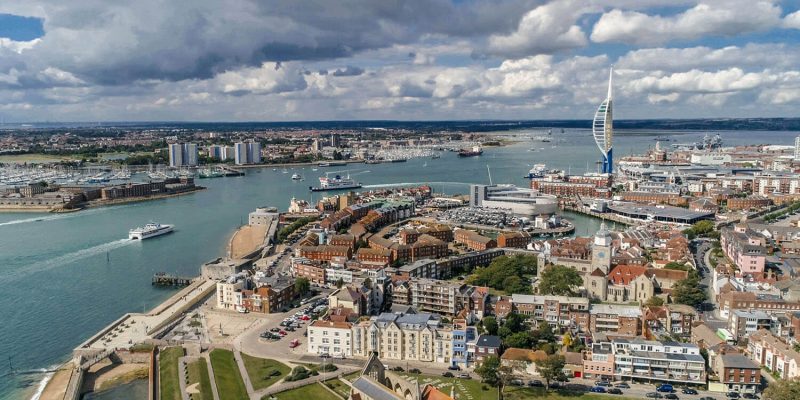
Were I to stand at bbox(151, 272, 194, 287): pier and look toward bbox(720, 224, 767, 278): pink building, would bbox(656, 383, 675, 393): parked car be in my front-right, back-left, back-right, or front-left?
front-right

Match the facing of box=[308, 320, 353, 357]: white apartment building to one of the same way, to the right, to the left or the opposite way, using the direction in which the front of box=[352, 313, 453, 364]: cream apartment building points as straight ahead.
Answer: the same way

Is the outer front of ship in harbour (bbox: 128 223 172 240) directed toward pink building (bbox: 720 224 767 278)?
no

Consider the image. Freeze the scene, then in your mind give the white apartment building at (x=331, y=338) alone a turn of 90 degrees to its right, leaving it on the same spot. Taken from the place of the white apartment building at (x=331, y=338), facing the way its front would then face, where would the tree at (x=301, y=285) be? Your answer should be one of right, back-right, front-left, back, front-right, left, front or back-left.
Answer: right

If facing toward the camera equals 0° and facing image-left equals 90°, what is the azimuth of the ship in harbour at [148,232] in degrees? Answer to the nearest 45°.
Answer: approximately 225°

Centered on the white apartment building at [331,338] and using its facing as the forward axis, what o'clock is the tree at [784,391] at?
The tree is roughly at 10 o'clock from the white apartment building.

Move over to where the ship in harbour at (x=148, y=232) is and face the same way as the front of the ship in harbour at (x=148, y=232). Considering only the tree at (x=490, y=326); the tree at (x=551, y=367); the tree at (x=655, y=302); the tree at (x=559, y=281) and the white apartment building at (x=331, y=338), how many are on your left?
0

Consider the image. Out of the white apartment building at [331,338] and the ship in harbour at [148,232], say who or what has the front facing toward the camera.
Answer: the white apartment building

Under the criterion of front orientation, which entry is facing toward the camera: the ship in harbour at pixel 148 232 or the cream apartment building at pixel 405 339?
the cream apartment building

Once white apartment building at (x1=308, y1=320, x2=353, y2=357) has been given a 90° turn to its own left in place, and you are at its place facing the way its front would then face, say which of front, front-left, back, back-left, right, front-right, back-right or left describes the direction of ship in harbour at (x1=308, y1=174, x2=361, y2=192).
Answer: left

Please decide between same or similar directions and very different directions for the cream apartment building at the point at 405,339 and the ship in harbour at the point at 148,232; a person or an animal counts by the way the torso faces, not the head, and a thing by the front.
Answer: very different directions

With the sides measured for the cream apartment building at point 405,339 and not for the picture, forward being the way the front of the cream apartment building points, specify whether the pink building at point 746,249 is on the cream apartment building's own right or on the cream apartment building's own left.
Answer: on the cream apartment building's own left

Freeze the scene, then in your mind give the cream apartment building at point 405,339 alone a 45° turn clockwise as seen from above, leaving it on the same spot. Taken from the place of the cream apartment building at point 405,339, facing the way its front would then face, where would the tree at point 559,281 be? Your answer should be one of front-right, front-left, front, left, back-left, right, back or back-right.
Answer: back

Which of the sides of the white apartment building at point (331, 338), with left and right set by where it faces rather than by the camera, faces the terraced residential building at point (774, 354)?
left

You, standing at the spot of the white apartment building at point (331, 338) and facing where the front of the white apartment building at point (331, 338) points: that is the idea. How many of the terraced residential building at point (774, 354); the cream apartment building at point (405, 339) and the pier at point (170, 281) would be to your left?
2

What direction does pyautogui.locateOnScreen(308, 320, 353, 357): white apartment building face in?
toward the camera

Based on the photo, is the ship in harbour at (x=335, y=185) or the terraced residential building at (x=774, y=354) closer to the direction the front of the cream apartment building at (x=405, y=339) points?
the terraced residential building

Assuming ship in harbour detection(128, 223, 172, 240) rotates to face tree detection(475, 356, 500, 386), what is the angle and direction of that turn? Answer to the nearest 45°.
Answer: approximately 135° to its right

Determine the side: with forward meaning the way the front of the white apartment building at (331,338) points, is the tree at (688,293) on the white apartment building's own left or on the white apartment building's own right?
on the white apartment building's own left

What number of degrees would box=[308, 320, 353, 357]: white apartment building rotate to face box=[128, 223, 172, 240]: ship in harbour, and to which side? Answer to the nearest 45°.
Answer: approximately 135° to its right
